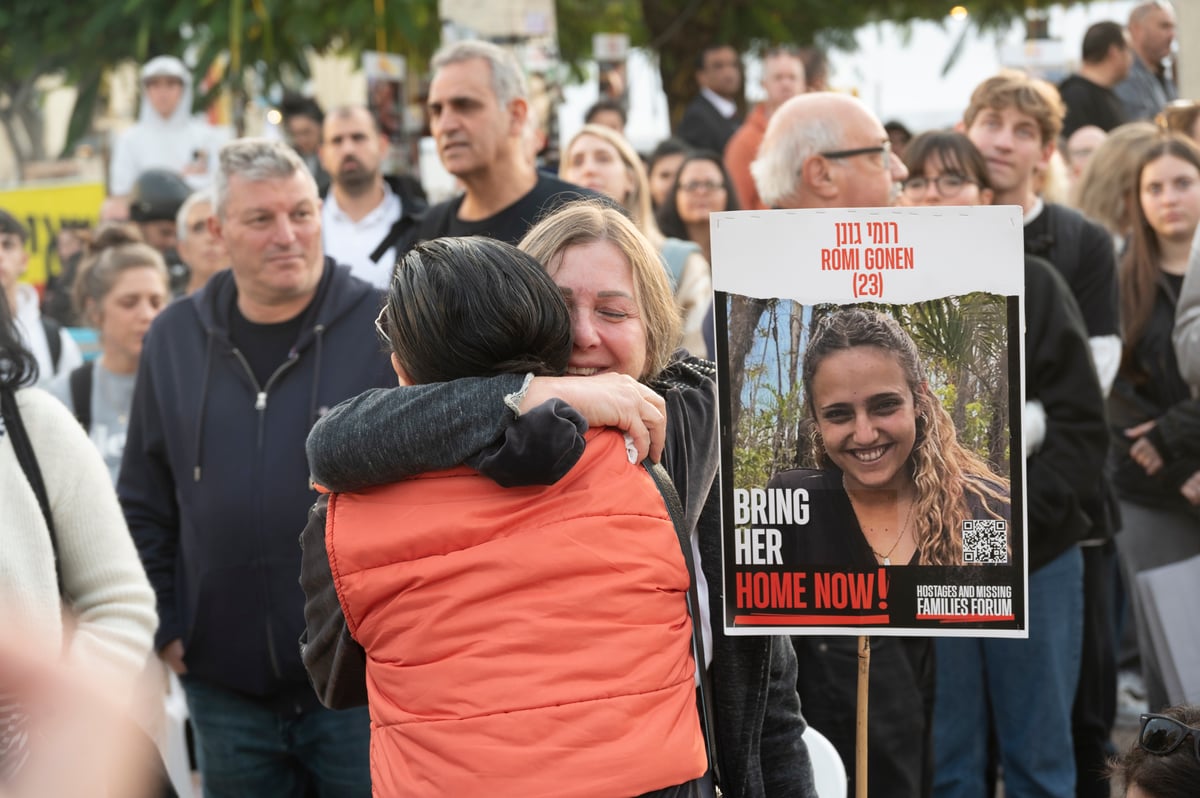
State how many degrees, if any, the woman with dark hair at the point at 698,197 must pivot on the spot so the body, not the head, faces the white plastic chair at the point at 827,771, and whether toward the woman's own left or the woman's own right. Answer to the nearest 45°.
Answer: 0° — they already face it

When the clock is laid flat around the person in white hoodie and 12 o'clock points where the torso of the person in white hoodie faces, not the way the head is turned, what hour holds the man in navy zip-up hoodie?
The man in navy zip-up hoodie is roughly at 12 o'clock from the person in white hoodie.

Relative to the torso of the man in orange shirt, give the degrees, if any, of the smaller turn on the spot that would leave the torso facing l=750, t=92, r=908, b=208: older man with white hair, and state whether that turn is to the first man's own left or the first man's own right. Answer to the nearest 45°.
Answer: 0° — they already face them

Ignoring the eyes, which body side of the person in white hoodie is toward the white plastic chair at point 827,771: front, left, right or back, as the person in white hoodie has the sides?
front

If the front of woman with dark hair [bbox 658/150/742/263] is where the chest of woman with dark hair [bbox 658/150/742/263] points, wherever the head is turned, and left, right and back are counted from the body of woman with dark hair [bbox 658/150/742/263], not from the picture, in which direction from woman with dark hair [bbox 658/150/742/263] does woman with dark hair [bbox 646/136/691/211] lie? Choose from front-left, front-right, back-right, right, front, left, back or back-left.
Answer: back

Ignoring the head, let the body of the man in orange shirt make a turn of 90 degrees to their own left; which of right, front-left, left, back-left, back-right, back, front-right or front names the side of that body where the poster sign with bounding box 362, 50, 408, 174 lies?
back

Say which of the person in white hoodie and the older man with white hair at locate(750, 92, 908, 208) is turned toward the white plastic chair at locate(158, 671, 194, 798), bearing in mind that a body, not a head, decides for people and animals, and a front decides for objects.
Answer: the person in white hoodie

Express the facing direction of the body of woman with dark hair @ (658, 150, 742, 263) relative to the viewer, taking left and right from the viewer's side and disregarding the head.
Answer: facing the viewer

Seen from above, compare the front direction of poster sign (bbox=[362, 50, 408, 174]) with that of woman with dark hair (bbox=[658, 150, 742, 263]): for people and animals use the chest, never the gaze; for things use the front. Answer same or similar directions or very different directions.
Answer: same or similar directions

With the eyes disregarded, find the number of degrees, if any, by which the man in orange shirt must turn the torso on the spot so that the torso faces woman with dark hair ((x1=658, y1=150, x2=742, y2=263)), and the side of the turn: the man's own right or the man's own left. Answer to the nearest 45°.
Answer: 0° — they already face them

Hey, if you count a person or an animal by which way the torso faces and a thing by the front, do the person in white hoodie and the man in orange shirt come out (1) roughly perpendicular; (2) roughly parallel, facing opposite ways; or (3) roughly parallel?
roughly parallel

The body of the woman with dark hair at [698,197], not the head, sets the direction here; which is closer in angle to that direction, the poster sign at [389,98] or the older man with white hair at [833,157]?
the older man with white hair

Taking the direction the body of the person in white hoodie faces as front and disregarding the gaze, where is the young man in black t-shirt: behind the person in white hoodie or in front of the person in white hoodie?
in front

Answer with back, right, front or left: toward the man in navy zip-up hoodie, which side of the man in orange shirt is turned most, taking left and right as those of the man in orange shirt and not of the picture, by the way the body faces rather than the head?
front

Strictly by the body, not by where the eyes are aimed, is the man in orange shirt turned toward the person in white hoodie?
no

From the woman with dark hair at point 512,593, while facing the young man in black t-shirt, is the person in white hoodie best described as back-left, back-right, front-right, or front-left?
front-left

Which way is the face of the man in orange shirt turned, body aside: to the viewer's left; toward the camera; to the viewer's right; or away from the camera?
toward the camera

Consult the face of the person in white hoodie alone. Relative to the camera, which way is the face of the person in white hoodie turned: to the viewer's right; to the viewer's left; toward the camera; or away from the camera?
toward the camera
